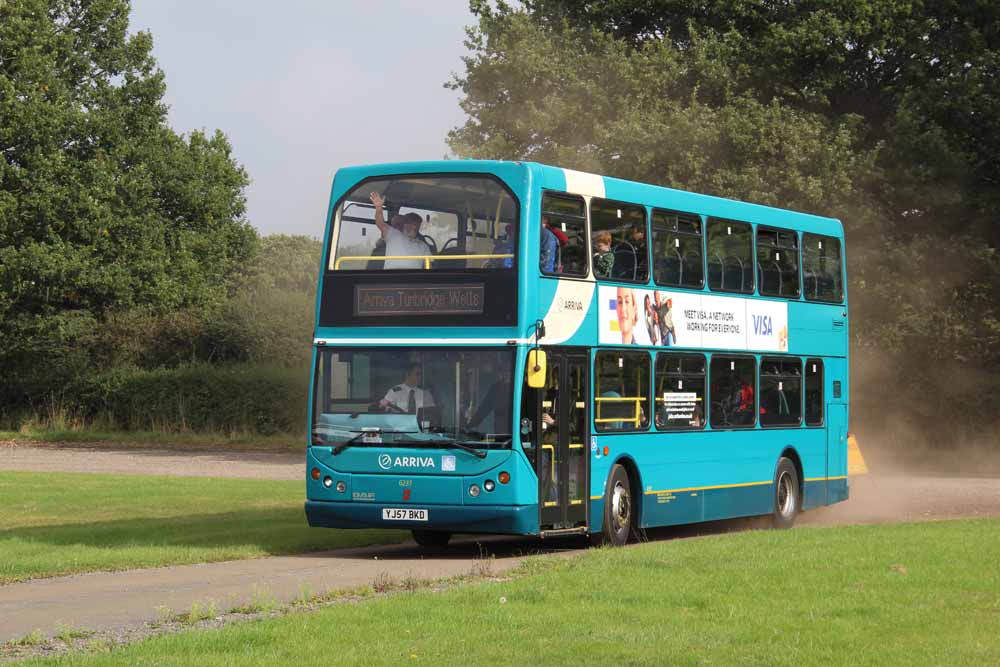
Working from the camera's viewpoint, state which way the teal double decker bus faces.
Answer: facing the viewer and to the left of the viewer

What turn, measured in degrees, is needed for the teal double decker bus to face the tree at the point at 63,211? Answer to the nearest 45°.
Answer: approximately 90° to its right

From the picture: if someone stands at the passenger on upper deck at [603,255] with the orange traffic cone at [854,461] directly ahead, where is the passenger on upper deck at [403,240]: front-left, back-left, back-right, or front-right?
back-left

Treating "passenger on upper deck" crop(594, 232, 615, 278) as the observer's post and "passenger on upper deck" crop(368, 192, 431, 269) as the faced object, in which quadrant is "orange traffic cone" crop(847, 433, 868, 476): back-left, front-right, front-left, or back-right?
back-right

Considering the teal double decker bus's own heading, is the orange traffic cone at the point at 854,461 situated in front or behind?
behind

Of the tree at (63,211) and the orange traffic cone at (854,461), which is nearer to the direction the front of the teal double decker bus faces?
the tree
